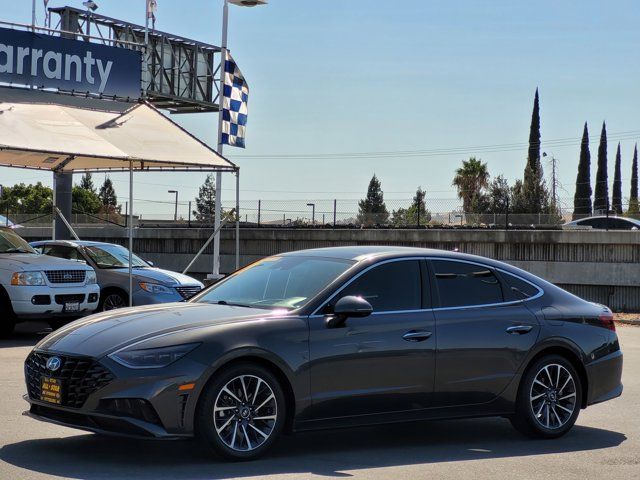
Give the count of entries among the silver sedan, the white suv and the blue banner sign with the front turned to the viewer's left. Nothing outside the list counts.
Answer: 0

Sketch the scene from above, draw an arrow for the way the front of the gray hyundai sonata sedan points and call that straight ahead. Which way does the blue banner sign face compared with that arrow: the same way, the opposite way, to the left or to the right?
to the left

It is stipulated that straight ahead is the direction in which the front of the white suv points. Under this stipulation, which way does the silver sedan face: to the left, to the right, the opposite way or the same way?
the same way

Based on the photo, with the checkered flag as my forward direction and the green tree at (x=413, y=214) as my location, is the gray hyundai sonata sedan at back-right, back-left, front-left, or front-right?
front-left

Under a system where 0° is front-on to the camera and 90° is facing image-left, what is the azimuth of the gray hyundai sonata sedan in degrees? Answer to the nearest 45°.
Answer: approximately 45°

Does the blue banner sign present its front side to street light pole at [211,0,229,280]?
no

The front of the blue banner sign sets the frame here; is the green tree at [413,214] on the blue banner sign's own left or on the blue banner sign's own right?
on the blue banner sign's own left

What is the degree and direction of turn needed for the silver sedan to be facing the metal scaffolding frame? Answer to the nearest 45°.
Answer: approximately 135° to its left

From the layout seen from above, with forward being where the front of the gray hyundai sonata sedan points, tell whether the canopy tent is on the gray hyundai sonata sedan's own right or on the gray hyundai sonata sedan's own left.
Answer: on the gray hyundai sonata sedan's own right

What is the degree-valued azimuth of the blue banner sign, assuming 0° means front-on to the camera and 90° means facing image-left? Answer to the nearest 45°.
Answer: approximately 315°

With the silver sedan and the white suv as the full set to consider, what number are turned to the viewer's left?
0

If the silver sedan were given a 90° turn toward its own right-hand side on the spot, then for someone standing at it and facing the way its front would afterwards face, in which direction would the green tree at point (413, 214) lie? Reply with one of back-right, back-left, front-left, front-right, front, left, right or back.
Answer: back

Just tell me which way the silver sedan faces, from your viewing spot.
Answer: facing the viewer and to the right of the viewer

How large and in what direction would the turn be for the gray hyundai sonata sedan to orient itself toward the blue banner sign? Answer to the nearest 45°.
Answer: approximately 90° to its right

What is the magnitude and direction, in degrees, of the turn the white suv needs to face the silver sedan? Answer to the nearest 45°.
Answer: approximately 90° to its left

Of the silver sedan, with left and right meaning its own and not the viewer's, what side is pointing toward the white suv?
right

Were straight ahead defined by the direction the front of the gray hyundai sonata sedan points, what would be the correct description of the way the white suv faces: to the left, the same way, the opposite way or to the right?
to the left
